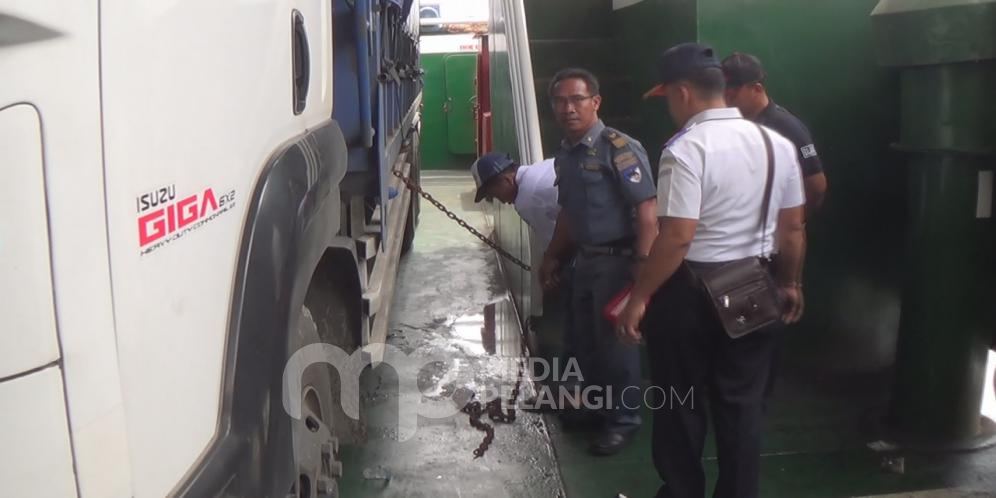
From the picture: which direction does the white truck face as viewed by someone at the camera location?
facing the viewer and to the left of the viewer

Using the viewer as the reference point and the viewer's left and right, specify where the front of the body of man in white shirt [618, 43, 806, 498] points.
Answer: facing away from the viewer and to the left of the viewer

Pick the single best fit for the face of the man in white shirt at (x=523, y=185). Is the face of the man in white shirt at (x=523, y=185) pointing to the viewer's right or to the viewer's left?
to the viewer's left

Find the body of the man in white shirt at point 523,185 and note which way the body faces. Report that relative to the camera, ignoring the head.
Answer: to the viewer's left

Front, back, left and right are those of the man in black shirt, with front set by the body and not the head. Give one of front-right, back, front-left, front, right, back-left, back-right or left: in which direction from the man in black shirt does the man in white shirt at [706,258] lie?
left

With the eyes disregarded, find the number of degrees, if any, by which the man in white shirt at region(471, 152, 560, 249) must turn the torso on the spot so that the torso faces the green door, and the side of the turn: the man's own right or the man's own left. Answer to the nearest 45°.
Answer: approximately 90° to the man's own right

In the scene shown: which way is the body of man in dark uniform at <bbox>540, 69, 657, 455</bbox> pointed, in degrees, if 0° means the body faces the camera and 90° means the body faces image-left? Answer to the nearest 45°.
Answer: approximately 45°

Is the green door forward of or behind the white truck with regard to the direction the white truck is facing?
behind
